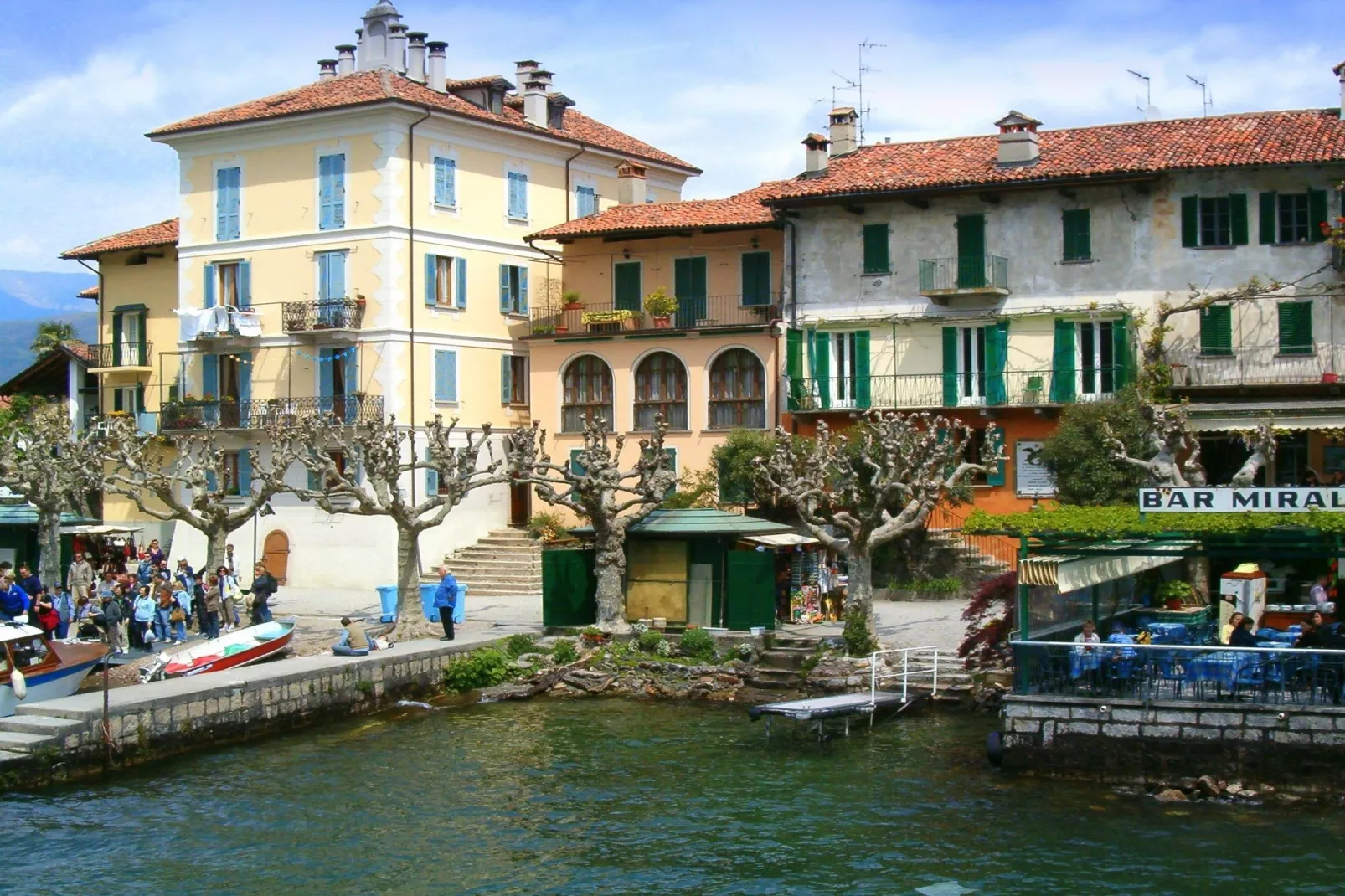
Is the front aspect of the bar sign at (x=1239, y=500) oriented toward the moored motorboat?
no

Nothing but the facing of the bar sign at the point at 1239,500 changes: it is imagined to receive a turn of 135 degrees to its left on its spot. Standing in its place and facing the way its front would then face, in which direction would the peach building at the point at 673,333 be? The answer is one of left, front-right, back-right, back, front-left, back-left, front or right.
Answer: left

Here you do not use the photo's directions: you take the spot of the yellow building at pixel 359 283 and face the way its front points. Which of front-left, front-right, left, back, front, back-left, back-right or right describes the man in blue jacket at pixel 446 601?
front-left

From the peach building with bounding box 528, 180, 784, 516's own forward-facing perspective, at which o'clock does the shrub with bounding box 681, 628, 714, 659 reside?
The shrub is roughly at 12 o'clock from the peach building.

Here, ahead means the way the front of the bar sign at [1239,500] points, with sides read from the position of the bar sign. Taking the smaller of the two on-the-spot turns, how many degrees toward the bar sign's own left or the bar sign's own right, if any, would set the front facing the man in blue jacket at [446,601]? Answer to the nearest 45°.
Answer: approximately 90° to the bar sign's own right

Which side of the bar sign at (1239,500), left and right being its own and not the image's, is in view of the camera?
front

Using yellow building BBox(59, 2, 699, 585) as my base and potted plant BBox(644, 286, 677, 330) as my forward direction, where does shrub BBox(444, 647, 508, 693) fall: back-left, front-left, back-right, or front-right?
front-right

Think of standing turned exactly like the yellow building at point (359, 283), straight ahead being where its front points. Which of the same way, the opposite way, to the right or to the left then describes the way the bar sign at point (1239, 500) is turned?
the same way

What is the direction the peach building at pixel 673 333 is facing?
toward the camera

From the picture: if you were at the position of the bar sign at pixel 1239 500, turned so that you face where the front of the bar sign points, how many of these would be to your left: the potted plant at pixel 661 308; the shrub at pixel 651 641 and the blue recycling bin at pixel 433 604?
0

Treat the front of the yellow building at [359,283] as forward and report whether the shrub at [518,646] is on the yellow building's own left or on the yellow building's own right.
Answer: on the yellow building's own left

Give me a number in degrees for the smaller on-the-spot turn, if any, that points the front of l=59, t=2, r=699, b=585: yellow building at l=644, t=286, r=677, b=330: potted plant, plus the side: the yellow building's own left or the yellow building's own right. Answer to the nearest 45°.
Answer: approximately 135° to the yellow building's own left

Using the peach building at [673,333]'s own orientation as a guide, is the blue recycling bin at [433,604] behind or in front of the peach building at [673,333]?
in front

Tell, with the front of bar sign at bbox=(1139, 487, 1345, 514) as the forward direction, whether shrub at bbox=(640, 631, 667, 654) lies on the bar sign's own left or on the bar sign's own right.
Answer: on the bar sign's own right

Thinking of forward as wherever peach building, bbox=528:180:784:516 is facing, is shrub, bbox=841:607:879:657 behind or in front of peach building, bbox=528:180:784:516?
in front

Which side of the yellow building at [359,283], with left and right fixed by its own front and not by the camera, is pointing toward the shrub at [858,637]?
left
